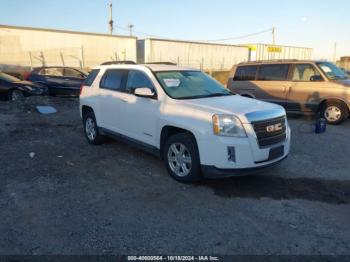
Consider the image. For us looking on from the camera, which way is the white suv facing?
facing the viewer and to the right of the viewer

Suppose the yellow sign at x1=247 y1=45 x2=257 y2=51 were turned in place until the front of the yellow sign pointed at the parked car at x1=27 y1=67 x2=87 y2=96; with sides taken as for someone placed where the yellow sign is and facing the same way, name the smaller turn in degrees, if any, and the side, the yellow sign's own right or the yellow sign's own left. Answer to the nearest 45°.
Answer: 0° — it already faces it

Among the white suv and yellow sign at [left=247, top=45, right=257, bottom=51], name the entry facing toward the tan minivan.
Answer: the yellow sign

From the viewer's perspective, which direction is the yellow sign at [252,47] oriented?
toward the camera

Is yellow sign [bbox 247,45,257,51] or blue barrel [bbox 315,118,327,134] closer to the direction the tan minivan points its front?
the blue barrel

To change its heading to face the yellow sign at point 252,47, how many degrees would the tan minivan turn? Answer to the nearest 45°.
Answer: approximately 135° to its left

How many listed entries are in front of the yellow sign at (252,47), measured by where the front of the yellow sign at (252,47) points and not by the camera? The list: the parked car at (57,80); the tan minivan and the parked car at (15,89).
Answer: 3

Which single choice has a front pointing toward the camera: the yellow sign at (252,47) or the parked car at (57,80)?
the yellow sign

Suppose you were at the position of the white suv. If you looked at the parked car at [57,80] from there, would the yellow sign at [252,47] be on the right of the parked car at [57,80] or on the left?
right
